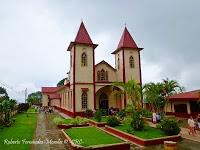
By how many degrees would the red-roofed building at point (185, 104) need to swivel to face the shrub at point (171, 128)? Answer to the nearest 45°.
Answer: approximately 45° to its left

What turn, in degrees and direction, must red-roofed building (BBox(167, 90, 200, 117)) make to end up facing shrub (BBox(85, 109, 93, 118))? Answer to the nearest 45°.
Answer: approximately 45° to its right

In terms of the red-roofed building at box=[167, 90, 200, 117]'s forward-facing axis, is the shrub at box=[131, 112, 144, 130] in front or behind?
in front

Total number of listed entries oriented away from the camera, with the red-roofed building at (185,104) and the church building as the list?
0

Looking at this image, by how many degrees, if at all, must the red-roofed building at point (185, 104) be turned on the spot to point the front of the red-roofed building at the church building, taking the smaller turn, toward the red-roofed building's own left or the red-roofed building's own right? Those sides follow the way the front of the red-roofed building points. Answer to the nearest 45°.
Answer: approximately 45° to the red-roofed building's own right

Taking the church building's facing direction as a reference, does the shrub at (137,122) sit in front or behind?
in front

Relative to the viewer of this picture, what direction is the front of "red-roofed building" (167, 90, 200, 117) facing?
facing the viewer and to the left of the viewer

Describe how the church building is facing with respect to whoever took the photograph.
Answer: facing the viewer and to the right of the viewer

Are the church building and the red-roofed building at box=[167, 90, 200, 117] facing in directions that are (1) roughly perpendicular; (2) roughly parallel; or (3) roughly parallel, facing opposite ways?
roughly perpendicular

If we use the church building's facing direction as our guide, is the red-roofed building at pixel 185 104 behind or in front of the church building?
in front
